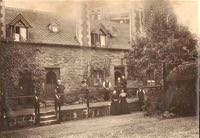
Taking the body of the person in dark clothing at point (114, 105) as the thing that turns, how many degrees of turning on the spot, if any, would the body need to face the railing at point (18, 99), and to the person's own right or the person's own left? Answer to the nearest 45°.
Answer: approximately 90° to the person's own right

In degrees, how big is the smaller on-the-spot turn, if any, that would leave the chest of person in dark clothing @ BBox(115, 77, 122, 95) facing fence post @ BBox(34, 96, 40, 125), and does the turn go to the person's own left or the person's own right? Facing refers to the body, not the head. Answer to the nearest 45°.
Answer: approximately 45° to the person's own right

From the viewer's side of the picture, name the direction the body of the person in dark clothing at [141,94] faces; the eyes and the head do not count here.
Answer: toward the camera

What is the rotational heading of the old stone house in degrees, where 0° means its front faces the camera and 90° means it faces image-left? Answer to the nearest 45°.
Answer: approximately 315°

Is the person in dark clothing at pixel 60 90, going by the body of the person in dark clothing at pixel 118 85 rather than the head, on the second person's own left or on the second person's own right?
on the second person's own right

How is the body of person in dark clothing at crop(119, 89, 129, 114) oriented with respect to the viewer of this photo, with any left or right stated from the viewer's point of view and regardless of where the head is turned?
facing the viewer

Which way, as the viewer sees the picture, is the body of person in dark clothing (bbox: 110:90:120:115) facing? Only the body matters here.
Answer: toward the camera

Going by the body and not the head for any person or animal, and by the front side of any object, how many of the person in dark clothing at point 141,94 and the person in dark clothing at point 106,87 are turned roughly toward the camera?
2
